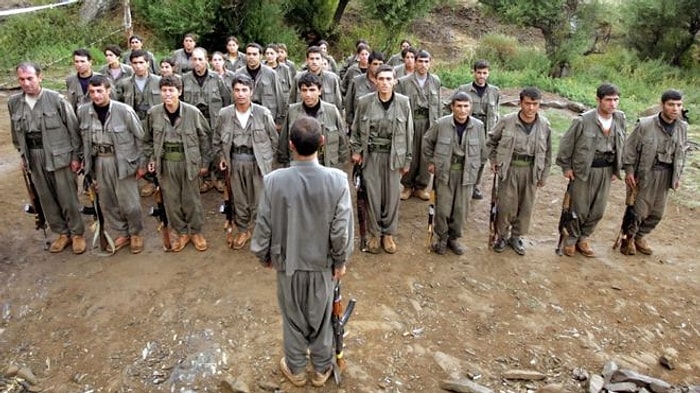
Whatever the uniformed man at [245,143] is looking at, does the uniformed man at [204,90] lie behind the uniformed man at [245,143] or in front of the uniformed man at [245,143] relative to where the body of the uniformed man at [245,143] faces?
behind

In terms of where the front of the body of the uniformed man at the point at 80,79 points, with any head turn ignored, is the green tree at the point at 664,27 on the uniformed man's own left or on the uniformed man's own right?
on the uniformed man's own left

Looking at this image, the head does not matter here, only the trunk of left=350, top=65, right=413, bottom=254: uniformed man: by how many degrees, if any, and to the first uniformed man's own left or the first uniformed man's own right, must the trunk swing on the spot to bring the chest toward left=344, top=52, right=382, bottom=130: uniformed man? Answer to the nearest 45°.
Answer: approximately 180°

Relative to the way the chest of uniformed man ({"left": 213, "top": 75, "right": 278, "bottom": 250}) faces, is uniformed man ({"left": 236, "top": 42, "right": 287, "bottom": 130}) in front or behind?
behind

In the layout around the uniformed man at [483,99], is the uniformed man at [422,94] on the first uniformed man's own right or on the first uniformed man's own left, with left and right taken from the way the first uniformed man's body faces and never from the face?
on the first uniformed man's own right

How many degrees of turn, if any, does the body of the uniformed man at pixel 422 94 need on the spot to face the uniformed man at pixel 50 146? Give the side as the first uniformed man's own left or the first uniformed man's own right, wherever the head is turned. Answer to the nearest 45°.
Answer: approximately 45° to the first uniformed man's own right

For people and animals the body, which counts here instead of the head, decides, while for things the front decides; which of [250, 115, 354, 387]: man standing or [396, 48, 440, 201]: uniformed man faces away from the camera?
the man standing

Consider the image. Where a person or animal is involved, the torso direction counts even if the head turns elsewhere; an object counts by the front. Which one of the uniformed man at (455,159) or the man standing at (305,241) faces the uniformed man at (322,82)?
the man standing

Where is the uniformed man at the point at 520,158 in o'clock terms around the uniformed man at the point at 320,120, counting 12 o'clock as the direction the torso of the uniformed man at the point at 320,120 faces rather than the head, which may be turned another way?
the uniformed man at the point at 520,158 is roughly at 9 o'clock from the uniformed man at the point at 320,120.

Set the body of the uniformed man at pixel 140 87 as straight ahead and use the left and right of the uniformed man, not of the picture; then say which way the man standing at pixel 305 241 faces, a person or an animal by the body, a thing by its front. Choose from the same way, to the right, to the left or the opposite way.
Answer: the opposite way

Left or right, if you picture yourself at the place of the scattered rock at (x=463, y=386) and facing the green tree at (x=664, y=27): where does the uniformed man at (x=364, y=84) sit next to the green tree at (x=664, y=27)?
left

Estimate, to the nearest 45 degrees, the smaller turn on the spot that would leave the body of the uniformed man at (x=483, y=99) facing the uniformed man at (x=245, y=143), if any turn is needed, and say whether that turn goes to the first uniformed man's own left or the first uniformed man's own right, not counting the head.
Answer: approximately 45° to the first uniformed man's own right
